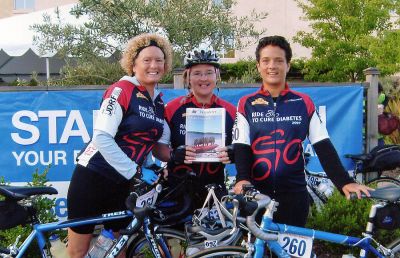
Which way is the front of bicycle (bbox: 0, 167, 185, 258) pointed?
to the viewer's right

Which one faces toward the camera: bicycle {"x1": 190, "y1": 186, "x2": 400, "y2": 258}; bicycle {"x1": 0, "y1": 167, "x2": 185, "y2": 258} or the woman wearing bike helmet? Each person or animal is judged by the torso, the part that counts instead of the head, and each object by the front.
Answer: the woman wearing bike helmet

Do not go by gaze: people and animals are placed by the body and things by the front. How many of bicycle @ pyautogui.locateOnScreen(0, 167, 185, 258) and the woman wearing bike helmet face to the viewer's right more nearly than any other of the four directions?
1

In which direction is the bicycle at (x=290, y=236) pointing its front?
to the viewer's left

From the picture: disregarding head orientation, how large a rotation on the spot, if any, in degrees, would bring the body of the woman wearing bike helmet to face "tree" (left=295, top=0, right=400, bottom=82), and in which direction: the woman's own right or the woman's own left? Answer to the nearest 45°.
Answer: approximately 180°

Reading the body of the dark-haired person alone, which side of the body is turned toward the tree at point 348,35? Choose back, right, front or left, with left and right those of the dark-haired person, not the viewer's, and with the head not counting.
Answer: back

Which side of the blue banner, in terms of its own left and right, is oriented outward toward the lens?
front

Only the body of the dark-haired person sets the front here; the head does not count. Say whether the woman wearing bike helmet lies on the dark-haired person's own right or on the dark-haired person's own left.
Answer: on the dark-haired person's own right

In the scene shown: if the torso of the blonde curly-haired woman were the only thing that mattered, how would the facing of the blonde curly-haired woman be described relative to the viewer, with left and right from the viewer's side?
facing the viewer and to the right of the viewer

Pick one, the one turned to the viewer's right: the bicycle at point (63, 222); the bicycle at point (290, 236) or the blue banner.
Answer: the bicycle at point (63, 222)

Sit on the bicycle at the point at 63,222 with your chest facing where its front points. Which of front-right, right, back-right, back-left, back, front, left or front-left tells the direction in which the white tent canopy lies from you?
left

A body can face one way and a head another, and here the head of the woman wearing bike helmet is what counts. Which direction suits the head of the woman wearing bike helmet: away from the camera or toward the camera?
toward the camera

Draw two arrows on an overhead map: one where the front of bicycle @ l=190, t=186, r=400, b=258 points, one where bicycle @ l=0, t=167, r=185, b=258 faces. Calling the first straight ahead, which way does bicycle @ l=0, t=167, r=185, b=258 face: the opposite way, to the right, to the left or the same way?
the opposite way

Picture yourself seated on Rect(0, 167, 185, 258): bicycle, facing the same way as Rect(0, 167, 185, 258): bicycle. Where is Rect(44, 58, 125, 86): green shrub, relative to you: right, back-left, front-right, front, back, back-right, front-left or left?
left

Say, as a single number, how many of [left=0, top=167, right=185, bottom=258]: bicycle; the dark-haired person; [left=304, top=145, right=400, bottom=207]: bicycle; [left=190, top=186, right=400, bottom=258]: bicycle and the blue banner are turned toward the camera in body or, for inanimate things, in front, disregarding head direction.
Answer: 2
